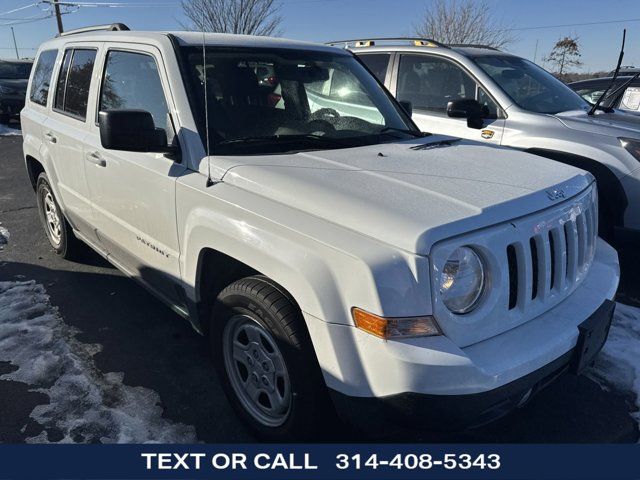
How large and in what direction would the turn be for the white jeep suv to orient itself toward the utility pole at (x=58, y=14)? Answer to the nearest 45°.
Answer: approximately 180°

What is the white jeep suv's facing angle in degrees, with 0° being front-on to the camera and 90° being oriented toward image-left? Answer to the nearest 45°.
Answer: approximately 315°

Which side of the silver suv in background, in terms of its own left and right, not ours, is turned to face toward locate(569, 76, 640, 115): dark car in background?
left

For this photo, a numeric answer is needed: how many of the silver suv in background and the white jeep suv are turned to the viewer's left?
0

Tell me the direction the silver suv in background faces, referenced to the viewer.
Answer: facing the viewer and to the right of the viewer

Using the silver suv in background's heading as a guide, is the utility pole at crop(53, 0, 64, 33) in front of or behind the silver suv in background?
behind

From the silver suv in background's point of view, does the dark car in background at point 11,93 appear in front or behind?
behind

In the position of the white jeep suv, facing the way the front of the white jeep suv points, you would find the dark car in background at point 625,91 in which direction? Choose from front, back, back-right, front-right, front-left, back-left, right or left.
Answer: left

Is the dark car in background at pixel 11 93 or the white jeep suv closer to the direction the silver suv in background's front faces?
the white jeep suv

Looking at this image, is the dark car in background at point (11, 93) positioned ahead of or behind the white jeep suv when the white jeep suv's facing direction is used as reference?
behind
